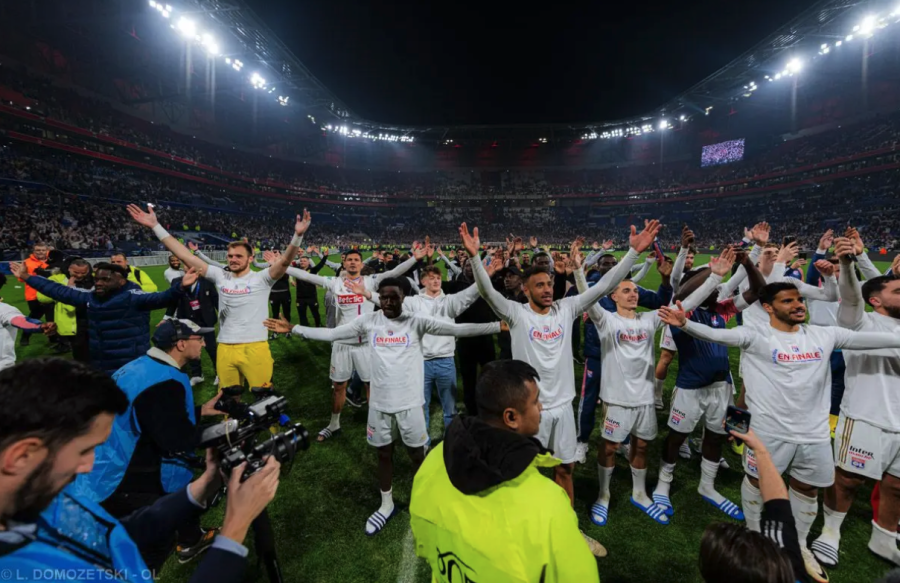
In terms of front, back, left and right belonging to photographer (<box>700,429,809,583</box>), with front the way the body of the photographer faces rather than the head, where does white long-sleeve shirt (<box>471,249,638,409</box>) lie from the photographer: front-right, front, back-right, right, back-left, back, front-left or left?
front-left

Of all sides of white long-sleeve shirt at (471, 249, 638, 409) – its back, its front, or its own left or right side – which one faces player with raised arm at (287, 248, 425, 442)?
right

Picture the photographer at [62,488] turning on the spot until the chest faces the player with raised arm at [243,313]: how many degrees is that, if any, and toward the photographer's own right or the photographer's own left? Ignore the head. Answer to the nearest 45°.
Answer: approximately 90° to the photographer's own left

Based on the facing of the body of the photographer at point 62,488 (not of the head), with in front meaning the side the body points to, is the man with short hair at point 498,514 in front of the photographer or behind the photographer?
in front

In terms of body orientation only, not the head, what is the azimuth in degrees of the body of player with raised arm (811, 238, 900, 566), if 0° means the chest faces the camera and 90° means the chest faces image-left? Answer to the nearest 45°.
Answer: approximately 315°

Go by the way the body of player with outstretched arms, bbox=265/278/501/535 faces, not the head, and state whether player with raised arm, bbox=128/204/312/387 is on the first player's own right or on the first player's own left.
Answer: on the first player's own right

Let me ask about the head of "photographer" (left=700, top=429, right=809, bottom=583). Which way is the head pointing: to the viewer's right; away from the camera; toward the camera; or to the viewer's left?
away from the camera

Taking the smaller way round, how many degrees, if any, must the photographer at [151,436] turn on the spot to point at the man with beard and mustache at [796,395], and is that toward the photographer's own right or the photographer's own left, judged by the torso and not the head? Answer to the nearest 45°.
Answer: approximately 45° to the photographer's own right

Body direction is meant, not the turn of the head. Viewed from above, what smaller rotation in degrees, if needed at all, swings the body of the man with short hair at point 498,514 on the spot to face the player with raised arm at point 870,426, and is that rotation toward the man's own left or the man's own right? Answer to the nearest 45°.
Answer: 0° — they already face them

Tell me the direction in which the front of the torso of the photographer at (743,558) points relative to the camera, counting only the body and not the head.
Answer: away from the camera

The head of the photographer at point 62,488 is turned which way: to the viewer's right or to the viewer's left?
to the viewer's right

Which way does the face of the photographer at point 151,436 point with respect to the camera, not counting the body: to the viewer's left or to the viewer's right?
to the viewer's right

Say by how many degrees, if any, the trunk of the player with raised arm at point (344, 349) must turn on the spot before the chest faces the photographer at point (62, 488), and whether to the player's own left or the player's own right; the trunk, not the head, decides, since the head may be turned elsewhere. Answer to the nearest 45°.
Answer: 0° — they already face them
